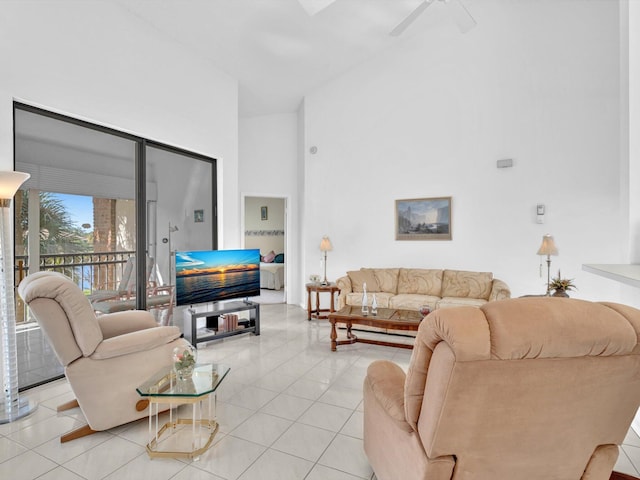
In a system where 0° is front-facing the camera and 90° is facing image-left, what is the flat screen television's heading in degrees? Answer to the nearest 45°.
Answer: approximately 315°

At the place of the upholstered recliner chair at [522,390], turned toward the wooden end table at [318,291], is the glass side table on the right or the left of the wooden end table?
left

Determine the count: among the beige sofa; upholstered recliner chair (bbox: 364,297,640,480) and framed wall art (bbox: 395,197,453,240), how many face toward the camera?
2

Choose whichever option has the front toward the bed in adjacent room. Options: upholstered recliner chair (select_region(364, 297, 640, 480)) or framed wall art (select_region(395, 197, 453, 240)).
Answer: the upholstered recliner chair

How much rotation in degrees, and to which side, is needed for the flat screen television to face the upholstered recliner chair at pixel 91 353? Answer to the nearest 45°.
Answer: approximately 45° to its right

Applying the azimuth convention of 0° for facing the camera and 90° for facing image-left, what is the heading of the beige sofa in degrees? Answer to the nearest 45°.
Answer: approximately 0°

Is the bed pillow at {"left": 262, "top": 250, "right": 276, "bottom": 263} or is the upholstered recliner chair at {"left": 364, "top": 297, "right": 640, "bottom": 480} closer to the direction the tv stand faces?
the upholstered recliner chair

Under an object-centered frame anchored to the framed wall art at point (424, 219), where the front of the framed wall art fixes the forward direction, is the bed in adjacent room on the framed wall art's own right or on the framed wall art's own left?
on the framed wall art's own right

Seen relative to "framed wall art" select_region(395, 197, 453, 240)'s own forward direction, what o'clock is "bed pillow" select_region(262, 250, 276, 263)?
The bed pillow is roughly at 4 o'clock from the framed wall art.

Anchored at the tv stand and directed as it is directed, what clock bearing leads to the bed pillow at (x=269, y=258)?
The bed pillow is roughly at 8 o'clock from the tv stand.

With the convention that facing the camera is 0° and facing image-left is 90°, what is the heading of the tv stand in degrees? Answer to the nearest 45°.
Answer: approximately 315°

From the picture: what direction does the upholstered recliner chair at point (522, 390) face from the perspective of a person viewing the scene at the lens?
facing away from the viewer and to the left of the viewer
